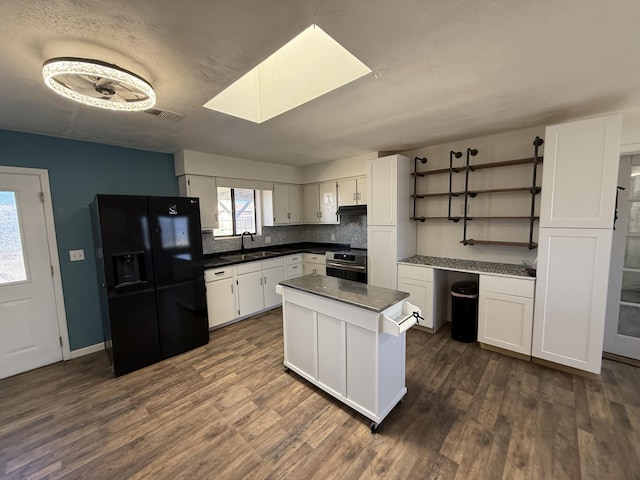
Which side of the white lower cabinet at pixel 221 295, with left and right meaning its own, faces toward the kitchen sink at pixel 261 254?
left

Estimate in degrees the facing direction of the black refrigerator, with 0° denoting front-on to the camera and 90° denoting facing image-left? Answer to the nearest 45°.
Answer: approximately 315°

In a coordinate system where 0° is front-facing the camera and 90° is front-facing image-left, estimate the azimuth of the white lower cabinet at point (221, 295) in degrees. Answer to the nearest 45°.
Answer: approximately 315°

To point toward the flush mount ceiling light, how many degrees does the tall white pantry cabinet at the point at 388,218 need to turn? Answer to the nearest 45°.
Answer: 0° — it already faces it

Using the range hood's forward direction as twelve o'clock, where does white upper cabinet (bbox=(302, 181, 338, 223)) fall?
The white upper cabinet is roughly at 3 o'clock from the range hood.

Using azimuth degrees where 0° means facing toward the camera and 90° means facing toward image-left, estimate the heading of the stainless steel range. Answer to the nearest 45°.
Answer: approximately 45°

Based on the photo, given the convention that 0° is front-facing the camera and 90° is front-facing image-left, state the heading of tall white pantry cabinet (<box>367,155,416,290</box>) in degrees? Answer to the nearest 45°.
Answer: approximately 45°

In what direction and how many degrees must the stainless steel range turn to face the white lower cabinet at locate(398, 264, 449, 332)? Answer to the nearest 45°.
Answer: approximately 90° to its left
